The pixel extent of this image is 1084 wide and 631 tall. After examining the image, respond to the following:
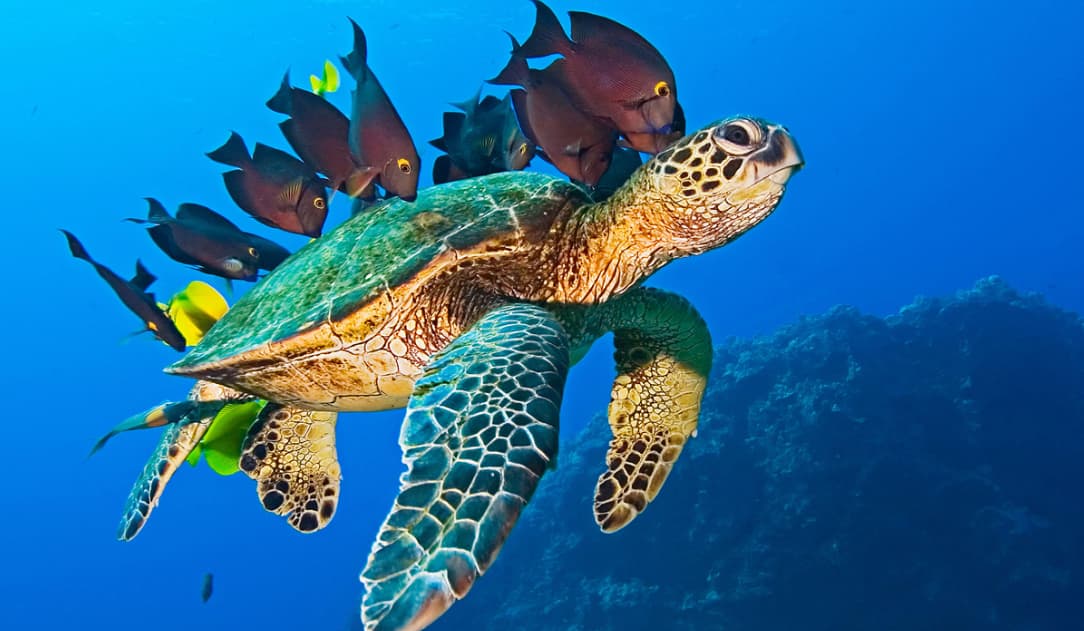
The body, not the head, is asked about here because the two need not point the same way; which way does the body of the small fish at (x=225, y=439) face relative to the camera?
to the viewer's right

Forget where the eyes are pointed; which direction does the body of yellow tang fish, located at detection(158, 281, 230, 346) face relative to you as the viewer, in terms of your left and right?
facing to the right of the viewer

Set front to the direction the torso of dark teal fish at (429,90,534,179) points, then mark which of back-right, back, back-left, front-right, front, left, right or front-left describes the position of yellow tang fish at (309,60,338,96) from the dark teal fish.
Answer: back-left

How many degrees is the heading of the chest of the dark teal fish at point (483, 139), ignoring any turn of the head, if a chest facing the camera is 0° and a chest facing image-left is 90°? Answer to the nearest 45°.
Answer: approximately 270°

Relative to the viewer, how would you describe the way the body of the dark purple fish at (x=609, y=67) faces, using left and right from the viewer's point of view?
facing to the right of the viewer

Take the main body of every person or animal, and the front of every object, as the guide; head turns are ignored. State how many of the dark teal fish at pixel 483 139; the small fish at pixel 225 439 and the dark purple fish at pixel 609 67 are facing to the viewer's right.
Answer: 3

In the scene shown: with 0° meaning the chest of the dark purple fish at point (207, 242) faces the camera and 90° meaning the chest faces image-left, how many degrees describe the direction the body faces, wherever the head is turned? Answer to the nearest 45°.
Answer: approximately 270°

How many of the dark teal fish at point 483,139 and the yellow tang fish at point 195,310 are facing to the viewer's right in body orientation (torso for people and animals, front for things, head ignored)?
2
